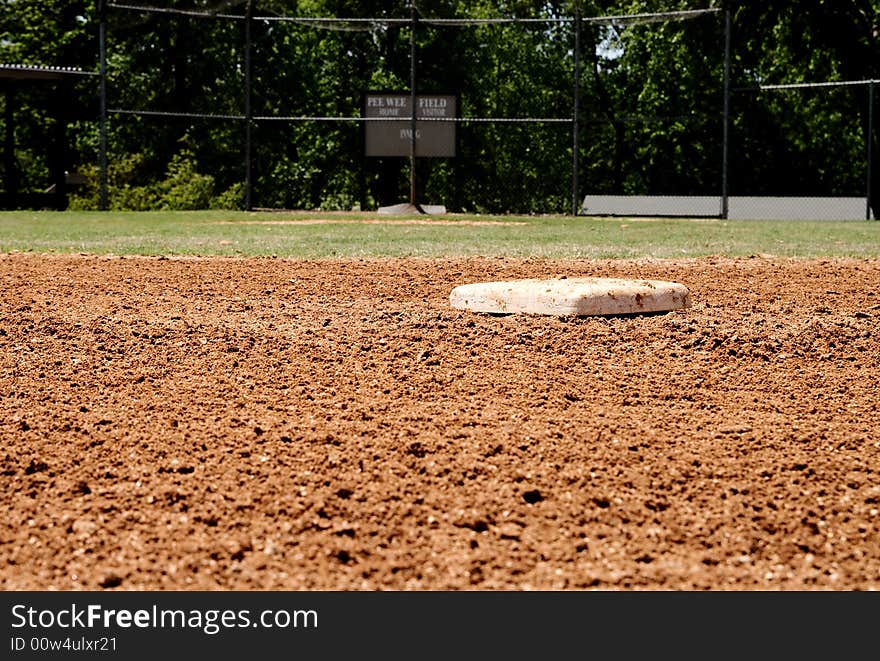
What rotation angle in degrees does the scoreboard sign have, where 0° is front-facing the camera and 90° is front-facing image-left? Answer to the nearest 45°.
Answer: approximately 0°
